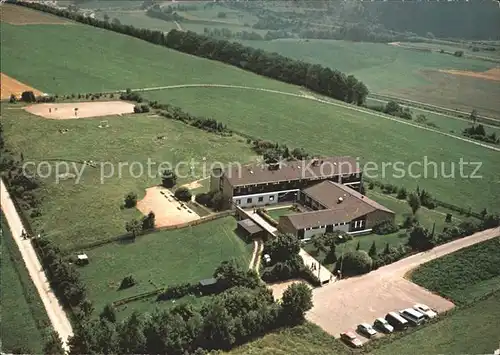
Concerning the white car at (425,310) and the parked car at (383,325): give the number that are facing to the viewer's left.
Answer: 0

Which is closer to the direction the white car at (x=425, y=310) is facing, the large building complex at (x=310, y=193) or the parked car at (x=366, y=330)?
the parked car

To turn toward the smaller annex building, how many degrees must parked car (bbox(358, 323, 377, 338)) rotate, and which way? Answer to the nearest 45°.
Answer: approximately 135° to its left

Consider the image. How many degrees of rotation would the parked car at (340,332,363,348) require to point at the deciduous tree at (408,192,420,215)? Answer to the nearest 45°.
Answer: approximately 135° to its left

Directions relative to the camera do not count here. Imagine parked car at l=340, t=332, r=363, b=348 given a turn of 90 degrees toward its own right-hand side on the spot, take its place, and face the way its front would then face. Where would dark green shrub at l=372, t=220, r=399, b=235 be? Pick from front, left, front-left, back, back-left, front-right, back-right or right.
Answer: back-right

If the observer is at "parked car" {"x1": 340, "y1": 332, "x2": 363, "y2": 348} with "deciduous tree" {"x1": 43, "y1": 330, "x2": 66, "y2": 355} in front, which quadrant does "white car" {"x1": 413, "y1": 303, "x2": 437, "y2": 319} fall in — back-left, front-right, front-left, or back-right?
back-right

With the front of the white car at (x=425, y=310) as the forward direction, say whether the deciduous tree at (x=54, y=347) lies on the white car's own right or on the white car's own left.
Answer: on the white car's own right

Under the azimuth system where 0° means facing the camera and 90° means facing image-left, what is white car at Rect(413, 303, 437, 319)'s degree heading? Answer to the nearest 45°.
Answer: approximately 315°

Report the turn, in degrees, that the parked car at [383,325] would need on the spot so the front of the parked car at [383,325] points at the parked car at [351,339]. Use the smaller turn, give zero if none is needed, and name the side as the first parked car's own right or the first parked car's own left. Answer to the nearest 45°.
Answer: approximately 90° to the first parked car's own right

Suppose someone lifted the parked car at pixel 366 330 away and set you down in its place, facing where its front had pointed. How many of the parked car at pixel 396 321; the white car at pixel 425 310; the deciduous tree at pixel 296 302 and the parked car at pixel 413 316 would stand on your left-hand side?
3

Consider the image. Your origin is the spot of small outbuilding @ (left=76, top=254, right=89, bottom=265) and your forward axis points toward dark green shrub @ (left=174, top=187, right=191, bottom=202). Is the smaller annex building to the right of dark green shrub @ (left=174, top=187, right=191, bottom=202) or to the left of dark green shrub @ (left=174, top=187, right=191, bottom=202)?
right
